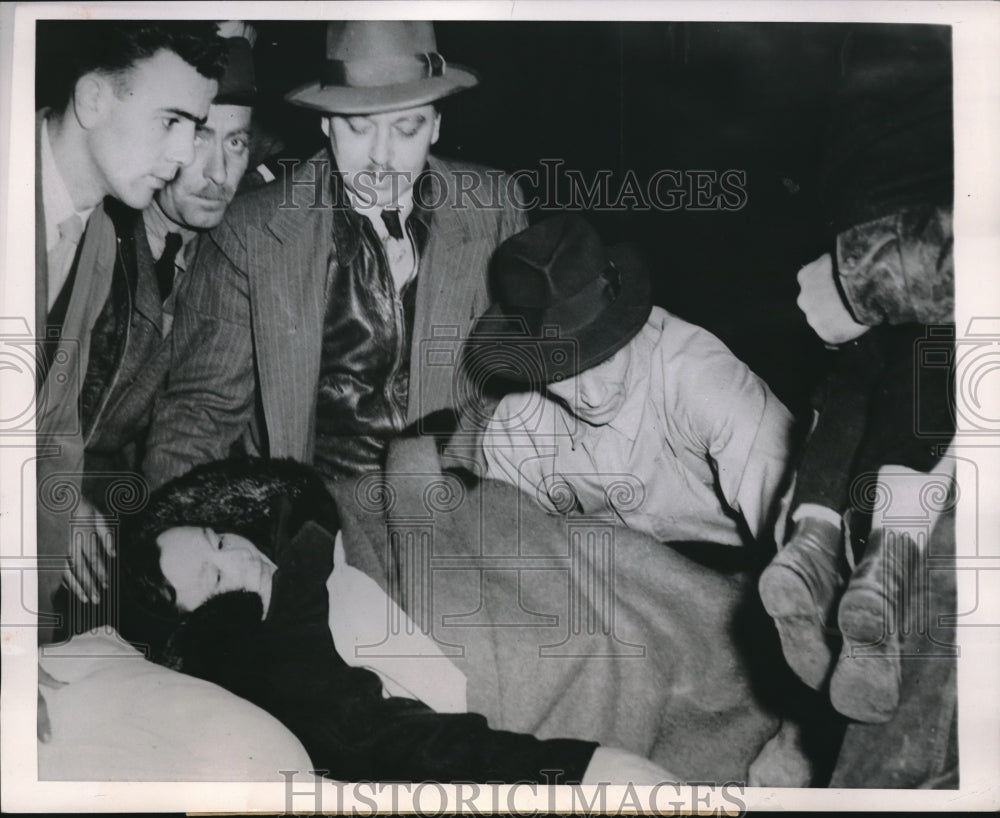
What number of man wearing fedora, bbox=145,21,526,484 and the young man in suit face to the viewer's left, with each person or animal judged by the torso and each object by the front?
0

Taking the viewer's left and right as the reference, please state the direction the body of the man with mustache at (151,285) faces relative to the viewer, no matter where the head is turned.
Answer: facing the viewer and to the right of the viewer

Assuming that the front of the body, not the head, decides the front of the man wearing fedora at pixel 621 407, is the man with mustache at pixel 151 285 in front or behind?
in front

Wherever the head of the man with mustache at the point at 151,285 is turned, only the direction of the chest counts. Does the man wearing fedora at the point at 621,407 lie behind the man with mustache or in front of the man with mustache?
in front

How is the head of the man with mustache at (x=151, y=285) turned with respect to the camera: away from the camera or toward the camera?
toward the camera

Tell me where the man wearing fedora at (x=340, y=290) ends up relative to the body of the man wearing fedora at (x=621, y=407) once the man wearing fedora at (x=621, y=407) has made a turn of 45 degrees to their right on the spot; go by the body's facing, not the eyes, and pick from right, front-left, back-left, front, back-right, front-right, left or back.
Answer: front

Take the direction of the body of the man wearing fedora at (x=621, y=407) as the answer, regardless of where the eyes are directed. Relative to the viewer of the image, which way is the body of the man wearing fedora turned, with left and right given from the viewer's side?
facing the viewer and to the left of the viewer

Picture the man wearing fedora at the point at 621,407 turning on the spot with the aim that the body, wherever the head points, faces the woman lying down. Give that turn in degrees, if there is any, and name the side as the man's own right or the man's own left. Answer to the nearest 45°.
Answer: approximately 45° to the man's own right

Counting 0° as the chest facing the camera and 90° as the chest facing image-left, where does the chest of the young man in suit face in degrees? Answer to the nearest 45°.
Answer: approximately 315°

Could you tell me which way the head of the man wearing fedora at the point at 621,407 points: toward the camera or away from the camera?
toward the camera
